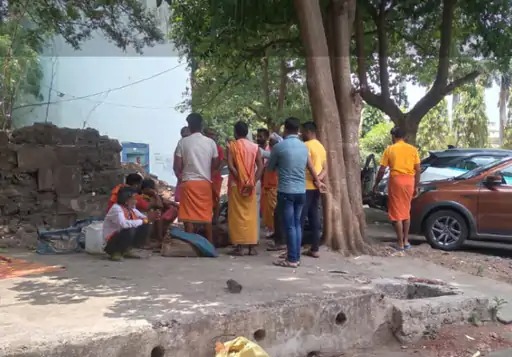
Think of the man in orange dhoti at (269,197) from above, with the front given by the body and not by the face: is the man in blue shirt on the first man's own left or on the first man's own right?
on the first man's own left

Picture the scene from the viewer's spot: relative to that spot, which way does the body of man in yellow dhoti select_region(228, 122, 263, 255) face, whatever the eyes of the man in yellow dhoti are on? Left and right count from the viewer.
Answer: facing away from the viewer

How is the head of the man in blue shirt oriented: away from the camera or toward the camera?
away from the camera

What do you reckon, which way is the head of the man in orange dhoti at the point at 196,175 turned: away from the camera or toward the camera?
away from the camera

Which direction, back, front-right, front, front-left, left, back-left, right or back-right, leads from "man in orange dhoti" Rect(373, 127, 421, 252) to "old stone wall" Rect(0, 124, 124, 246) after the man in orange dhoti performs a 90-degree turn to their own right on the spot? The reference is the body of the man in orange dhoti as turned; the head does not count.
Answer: back

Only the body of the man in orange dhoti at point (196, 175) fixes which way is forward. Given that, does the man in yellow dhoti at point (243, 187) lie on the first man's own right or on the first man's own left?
on the first man's own right

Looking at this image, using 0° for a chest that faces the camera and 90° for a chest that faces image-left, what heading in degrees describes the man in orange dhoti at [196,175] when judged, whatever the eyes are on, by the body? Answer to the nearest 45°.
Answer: approximately 180°

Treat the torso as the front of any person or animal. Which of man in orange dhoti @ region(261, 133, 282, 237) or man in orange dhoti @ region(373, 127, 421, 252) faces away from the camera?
man in orange dhoti @ region(373, 127, 421, 252)

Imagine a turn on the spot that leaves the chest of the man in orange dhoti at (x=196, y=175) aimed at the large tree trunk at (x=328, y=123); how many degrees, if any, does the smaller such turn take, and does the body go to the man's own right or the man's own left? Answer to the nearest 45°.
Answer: approximately 90° to the man's own right

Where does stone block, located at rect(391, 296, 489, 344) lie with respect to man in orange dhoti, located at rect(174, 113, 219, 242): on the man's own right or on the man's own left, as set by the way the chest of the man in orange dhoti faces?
on the man's own right
